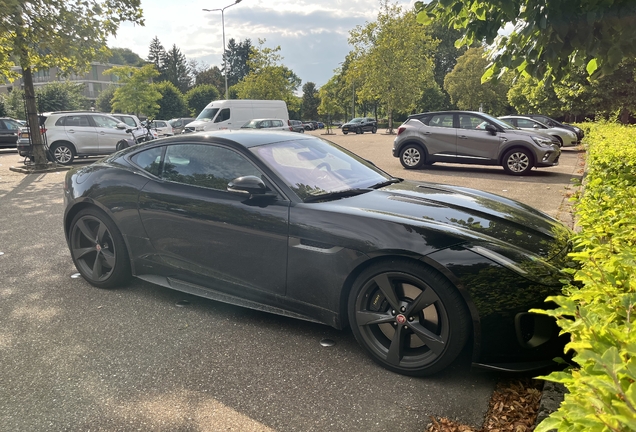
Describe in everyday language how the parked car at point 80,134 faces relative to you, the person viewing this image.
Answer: facing to the right of the viewer

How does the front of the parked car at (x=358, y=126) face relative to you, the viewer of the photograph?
facing the viewer and to the left of the viewer

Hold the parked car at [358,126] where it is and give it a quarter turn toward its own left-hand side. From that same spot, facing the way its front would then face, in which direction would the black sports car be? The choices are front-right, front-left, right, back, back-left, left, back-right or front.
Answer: front-right

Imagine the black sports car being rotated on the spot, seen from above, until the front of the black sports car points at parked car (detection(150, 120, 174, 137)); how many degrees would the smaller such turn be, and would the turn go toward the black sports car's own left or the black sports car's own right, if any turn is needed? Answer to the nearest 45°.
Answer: approximately 135° to the black sports car's own left

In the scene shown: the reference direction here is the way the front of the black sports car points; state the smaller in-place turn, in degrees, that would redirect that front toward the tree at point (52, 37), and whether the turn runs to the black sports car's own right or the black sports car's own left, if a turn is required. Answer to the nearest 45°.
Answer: approximately 180°

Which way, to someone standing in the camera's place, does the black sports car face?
facing the viewer and to the right of the viewer

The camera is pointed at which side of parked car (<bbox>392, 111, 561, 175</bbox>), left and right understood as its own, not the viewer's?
right

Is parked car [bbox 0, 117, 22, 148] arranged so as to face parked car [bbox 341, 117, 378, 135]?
no

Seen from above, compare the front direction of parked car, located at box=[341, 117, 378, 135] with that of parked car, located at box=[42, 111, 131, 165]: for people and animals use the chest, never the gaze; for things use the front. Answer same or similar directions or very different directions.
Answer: very different directions

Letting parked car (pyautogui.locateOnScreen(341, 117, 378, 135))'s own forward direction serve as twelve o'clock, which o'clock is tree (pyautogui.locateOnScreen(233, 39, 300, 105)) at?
The tree is roughly at 2 o'clock from the parked car.

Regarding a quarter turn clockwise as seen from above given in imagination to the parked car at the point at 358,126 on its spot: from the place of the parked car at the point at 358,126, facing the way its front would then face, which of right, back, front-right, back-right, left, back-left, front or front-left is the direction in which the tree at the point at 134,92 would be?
front-left

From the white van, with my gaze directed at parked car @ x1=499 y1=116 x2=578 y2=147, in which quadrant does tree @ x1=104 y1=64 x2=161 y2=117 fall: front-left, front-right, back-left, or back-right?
back-left
